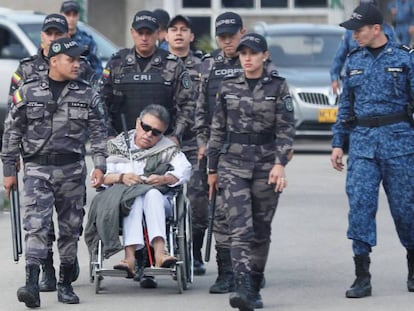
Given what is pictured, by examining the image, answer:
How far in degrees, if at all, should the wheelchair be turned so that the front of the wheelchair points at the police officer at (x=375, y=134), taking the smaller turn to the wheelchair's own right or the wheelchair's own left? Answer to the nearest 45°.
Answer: approximately 90° to the wheelchair's own left

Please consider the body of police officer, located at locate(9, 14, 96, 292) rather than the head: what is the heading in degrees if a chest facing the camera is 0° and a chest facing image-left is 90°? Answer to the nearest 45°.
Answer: approximately 0°

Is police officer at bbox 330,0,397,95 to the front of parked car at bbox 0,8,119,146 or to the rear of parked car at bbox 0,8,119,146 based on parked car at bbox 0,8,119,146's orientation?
to the front

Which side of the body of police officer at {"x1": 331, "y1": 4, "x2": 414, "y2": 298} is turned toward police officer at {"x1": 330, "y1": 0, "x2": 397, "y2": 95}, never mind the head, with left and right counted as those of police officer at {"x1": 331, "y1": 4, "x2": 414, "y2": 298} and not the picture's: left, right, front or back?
back
